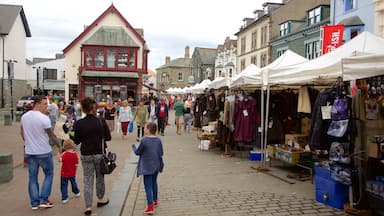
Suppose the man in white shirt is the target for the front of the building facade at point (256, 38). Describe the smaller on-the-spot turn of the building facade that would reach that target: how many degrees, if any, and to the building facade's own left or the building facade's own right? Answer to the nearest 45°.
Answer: approximately 45° to the building facade's own left

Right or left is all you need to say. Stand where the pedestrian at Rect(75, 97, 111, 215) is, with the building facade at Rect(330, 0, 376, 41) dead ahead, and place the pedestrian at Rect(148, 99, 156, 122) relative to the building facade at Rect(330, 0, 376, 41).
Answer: left

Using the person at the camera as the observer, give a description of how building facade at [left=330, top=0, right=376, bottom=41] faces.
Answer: facing the viewer and to the left of the viewer

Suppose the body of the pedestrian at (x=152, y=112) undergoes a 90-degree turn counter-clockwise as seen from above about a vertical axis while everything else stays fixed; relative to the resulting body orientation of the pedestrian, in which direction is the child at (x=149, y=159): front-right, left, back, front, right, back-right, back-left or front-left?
right

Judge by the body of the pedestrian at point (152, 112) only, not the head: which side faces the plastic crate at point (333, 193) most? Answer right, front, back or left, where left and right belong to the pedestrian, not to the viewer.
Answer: front

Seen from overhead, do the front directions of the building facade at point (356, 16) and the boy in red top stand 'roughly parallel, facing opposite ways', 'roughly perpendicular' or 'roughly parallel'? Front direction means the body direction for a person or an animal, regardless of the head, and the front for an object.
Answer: roughly perpendicular

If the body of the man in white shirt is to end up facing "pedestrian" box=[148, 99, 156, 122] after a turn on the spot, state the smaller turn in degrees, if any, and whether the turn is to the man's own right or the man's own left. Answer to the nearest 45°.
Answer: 0° — they already face them

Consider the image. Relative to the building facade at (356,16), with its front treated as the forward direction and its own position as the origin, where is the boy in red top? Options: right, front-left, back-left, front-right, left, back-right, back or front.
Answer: front-left

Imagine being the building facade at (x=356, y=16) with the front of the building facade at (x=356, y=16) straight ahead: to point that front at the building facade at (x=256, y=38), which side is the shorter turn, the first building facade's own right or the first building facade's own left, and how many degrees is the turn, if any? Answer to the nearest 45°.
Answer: approximately 90° to the first building facade's own right

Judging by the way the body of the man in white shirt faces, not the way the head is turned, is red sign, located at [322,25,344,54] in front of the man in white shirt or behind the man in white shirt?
in front

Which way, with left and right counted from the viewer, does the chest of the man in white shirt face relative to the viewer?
facing away from the viewer and to the right of the viewer

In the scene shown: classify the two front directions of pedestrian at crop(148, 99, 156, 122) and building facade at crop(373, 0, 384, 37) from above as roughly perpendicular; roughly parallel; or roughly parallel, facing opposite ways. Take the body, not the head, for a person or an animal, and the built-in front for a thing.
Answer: roughly perpendicular

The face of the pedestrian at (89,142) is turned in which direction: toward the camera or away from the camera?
away from the camera

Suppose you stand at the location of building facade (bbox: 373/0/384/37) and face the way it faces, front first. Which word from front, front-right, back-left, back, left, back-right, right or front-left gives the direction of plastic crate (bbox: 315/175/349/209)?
front-left

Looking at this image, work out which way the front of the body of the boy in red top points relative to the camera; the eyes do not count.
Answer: away from the camera

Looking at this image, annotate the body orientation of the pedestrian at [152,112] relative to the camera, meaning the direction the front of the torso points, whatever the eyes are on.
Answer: toward the camera

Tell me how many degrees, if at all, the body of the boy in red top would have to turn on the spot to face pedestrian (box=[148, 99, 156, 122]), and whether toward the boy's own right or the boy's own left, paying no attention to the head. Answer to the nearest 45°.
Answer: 0° — they already face them
